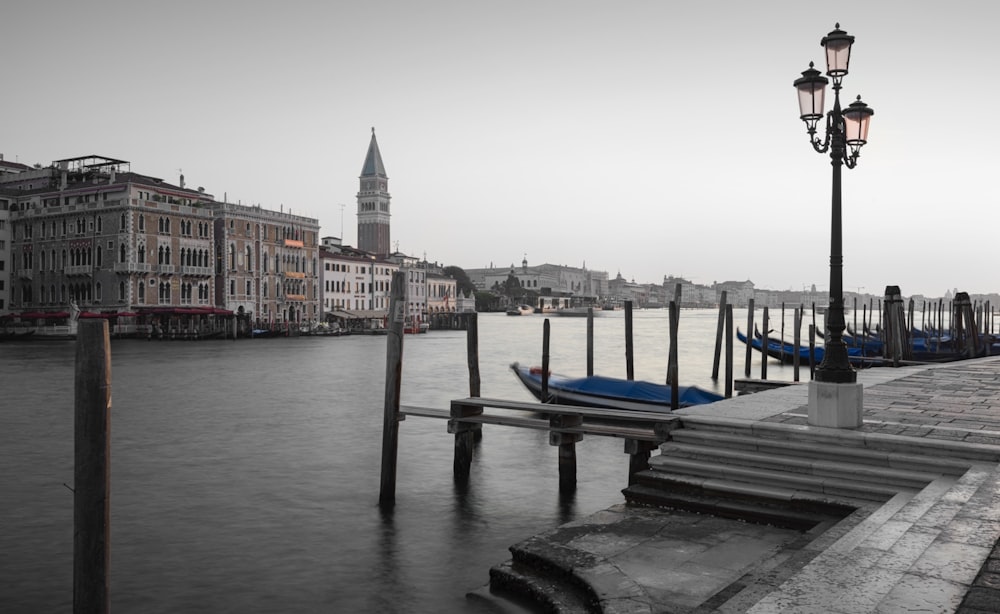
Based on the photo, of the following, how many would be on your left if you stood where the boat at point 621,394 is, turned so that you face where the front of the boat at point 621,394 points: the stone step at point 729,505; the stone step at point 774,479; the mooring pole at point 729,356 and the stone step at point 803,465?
3

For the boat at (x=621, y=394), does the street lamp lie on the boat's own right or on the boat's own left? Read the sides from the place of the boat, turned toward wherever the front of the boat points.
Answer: on the boat's own left

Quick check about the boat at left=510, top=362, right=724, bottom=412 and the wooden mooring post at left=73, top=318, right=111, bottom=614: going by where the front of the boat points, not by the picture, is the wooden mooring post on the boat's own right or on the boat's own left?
on the boat's own left

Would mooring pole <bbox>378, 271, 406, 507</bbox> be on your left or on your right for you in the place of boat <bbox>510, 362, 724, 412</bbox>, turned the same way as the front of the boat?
on your left

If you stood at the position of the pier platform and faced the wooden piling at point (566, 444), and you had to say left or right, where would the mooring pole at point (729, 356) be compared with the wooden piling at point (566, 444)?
right

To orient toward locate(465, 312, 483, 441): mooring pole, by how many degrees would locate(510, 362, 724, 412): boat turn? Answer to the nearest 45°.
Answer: approximately 45° to its left

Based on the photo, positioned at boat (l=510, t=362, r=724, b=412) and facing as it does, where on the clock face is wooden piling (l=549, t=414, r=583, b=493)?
The wooden piling is roughly at 9 o'clock from the boat.

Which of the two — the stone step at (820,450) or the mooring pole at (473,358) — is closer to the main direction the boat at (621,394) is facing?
the mooring pole

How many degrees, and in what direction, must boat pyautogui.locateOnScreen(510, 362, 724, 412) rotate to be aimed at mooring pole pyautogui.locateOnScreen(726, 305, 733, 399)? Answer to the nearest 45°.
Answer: approximately 135° to its right

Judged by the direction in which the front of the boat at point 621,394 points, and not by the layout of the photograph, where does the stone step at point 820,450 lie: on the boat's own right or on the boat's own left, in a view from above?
on the boat's own left

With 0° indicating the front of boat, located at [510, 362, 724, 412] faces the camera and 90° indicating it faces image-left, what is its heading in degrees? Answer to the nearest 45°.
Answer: approximately 90°

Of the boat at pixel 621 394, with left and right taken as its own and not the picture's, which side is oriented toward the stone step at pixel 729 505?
left

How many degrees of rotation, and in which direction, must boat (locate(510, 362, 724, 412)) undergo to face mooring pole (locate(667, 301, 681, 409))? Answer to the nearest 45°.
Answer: approximately 180°
